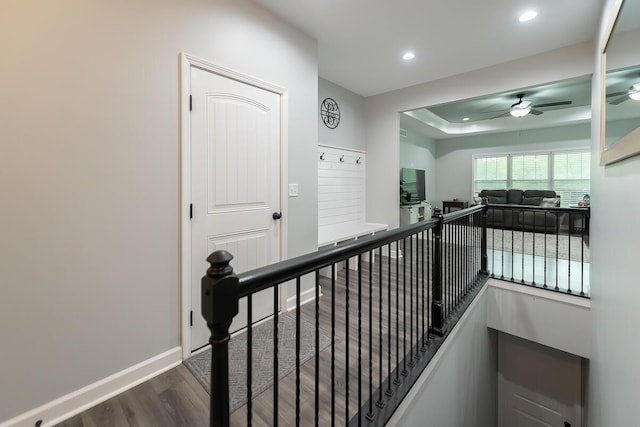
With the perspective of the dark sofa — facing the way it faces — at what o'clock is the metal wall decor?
The metal wall decor is roughly at 1 o'clock from the dark sofa.

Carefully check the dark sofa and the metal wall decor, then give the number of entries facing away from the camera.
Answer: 0

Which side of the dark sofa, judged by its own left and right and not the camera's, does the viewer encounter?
front

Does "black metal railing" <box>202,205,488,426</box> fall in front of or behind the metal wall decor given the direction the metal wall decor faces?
in front

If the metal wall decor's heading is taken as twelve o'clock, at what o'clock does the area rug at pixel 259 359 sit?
The area rug is roughly at 2 o'clock from the metal wall decor.

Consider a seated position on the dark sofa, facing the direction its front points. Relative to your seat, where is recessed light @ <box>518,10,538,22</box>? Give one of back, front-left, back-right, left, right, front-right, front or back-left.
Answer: front

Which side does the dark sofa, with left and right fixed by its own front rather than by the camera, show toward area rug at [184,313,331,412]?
front

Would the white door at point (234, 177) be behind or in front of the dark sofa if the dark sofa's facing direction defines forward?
in front

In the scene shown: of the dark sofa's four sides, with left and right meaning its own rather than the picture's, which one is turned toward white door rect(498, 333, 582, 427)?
front

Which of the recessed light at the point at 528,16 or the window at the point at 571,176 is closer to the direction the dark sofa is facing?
the recessed light
